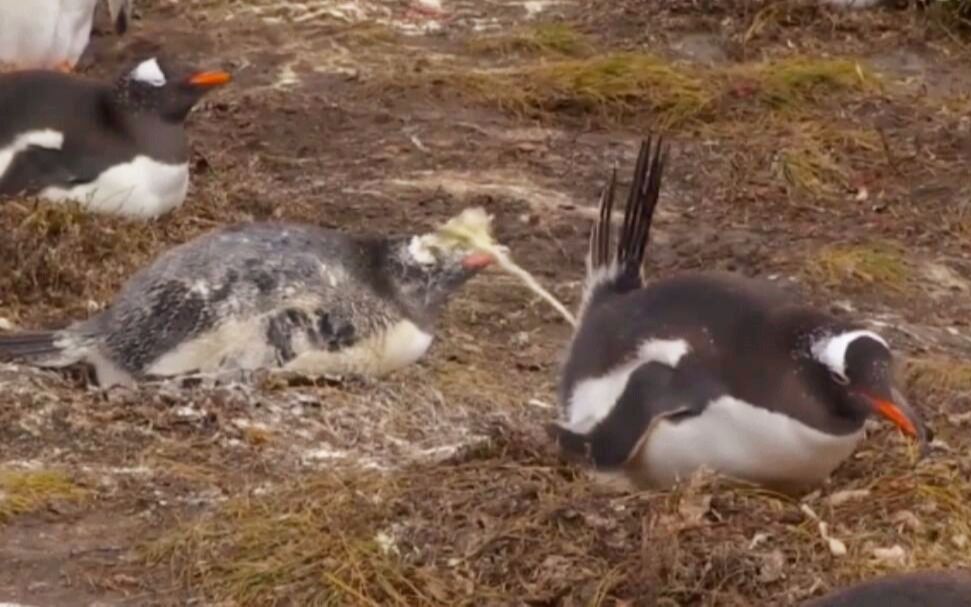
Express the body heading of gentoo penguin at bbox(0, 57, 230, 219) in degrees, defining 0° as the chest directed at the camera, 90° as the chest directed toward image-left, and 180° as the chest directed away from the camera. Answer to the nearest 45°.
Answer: approximately 270°

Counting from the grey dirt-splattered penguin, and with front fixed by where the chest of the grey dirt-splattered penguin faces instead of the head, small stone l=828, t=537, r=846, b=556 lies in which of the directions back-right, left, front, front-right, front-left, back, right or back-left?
front-right

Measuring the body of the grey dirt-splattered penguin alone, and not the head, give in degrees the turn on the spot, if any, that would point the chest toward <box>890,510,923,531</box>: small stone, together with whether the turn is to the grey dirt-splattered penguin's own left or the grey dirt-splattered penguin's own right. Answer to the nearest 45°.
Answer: approximately 45° to the grey dirt-splattered penguin's own right

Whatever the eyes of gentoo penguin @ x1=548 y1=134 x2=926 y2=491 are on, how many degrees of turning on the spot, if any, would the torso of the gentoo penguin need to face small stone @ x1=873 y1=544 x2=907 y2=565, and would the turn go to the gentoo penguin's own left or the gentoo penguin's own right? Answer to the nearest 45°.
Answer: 0° — it already faces it

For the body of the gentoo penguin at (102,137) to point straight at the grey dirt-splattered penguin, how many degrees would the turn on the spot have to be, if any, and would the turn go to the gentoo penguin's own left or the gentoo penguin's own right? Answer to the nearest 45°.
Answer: approximately 90° to the gentoo penguin's own right

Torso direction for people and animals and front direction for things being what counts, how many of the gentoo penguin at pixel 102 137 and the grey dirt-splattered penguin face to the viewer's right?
2

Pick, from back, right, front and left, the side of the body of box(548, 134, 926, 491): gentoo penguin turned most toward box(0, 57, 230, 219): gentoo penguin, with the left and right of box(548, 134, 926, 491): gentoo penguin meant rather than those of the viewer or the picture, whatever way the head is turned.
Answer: back

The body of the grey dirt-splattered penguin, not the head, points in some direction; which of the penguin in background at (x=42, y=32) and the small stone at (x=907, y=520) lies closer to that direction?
the small stone

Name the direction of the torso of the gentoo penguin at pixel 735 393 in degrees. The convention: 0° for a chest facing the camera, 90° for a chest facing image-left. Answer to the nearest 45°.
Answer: approximately 315°

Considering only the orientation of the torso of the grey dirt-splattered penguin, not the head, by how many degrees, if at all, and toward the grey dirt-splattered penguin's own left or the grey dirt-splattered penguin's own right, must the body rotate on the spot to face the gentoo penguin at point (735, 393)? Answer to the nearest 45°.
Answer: approximately 45° to the grey dirt-splattered penguin's own right

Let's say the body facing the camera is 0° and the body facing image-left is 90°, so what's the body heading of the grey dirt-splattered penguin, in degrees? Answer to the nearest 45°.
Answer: approximately 270°

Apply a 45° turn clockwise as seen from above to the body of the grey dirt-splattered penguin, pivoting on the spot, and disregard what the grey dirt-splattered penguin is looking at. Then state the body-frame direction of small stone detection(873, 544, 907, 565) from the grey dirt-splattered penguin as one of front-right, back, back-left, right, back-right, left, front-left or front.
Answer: front

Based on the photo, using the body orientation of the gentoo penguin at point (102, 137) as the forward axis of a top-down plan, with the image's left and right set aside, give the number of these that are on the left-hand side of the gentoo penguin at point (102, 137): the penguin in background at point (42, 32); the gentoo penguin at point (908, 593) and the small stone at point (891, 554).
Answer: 1
